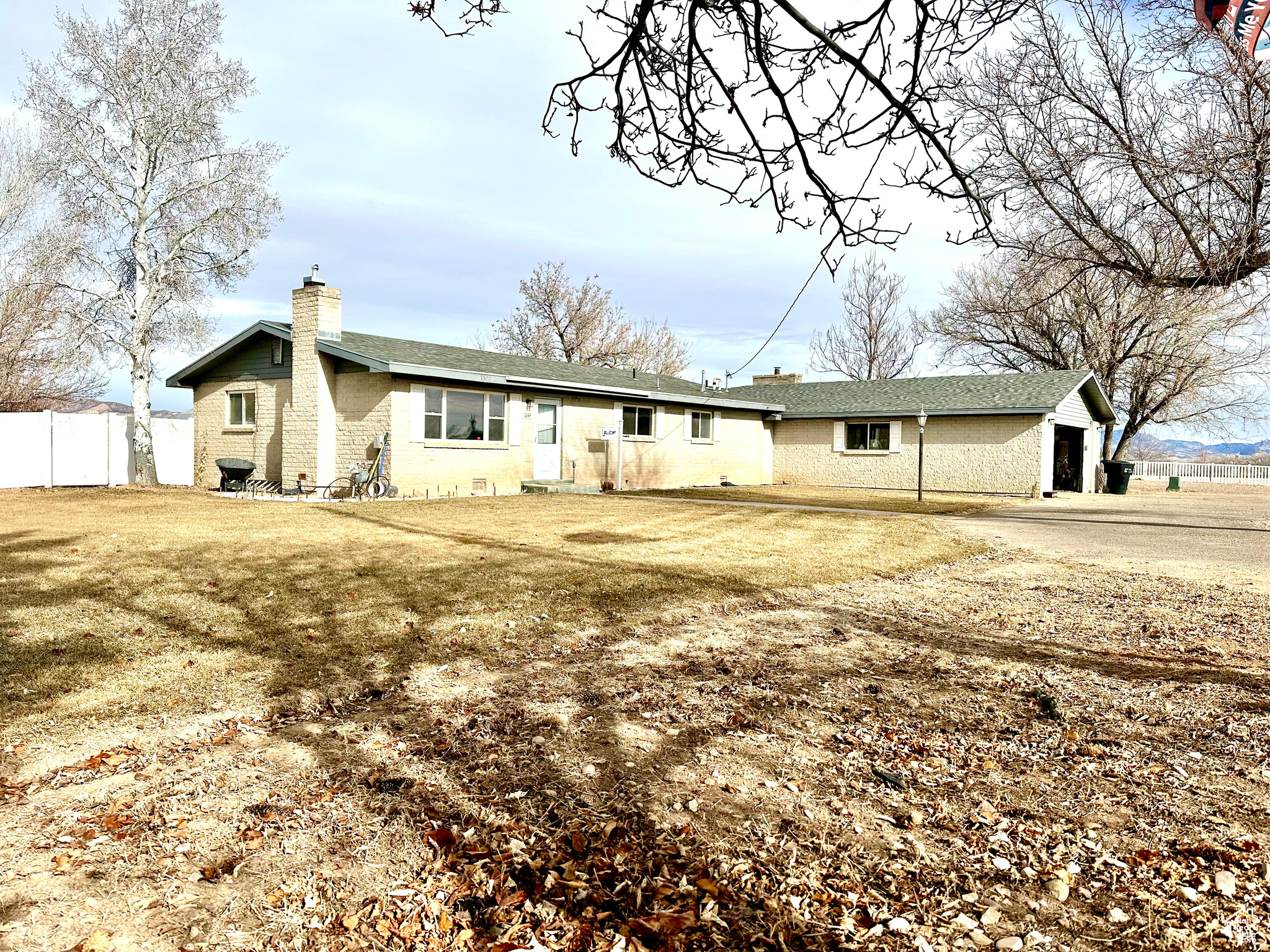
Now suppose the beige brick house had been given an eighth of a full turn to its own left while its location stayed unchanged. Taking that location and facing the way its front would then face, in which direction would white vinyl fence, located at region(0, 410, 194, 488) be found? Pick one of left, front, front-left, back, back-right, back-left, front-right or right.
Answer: back

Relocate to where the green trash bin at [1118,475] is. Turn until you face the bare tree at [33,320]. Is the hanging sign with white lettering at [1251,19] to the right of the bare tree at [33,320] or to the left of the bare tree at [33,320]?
left

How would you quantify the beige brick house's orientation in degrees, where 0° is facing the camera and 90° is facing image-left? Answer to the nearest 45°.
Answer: approximately 315°

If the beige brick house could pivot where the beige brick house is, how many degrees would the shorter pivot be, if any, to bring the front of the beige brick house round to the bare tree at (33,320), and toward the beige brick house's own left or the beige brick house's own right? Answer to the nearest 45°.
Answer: approximately 135° to the beige brick house's own right

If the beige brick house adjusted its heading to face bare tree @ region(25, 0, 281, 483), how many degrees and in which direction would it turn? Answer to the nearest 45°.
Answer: approximately 135° to its right

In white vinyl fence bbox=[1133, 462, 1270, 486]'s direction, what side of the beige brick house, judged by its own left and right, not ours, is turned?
left

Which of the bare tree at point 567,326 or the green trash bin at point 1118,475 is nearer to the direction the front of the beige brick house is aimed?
the green trash bin

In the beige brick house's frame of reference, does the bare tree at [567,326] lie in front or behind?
behind

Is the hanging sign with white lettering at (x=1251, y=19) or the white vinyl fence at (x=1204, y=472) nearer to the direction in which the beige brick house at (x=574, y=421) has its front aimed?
the hanging sign with white lettering

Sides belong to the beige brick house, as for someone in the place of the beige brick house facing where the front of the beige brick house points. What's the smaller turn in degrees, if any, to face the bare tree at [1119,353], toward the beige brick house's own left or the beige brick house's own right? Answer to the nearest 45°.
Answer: approximately 90° to the beige brick house's own left
